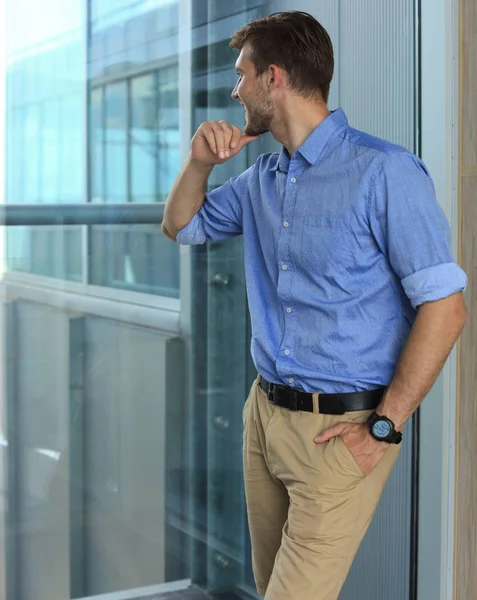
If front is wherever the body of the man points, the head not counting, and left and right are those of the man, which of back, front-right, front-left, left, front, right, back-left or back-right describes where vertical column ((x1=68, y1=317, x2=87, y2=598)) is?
right

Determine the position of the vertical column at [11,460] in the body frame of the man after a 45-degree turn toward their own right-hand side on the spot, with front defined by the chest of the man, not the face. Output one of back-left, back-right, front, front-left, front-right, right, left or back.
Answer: front-right

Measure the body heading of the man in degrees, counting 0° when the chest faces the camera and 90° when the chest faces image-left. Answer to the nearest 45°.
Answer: approximately 45°

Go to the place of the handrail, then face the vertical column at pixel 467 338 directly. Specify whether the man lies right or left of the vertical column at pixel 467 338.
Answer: right

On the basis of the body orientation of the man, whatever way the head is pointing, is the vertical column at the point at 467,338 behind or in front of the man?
behind

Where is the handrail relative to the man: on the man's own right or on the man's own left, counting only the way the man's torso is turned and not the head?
on the man's own right

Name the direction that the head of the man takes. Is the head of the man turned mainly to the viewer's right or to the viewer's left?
to the viewer's left
